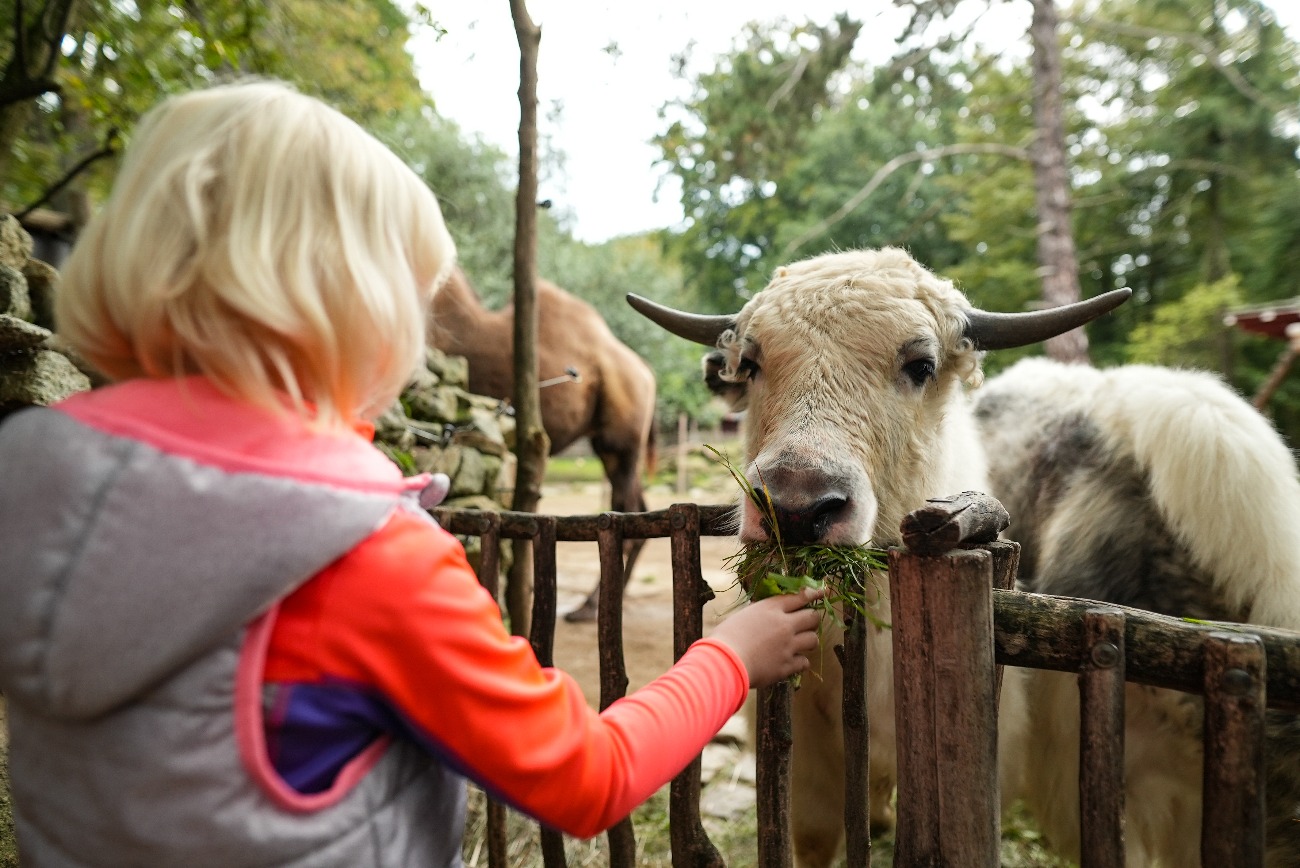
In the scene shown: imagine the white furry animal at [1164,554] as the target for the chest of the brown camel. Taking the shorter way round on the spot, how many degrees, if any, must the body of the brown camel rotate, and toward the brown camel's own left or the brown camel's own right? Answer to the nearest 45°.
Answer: approximately 90° to the brown camel's own left

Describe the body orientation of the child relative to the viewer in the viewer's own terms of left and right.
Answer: facing away from the viewer and to the right of the viewer

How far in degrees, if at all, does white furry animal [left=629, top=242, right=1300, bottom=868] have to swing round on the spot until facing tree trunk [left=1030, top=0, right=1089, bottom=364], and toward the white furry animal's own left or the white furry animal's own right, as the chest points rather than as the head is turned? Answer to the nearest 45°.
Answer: approximately 135° to the white furry animal's own right

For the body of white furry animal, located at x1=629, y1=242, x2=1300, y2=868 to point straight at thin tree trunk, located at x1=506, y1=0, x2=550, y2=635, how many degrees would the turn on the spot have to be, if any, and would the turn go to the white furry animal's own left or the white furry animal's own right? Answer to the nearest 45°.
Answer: approximately 45° to the white furry animal's own right

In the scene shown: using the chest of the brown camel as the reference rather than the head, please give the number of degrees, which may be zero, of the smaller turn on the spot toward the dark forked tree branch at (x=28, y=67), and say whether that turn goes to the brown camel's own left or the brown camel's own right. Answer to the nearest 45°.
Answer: approximately 45° to the brown camel's own left

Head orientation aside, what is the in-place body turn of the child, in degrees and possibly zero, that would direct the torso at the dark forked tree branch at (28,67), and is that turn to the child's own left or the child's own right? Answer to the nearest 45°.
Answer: approximately 90° to the child's own left

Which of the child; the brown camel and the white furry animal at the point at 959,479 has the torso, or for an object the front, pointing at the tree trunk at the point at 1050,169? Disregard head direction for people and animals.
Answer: the child

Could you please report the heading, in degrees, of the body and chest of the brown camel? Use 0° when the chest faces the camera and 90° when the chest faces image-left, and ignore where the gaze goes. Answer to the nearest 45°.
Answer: approximately 90°

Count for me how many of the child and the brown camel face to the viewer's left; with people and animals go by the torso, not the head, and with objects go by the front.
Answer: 1

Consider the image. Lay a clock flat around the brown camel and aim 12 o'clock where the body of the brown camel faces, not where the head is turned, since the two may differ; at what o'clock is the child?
The child is roughly at 9 o'clock from the brown camel.

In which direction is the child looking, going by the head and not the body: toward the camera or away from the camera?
away from the camera
